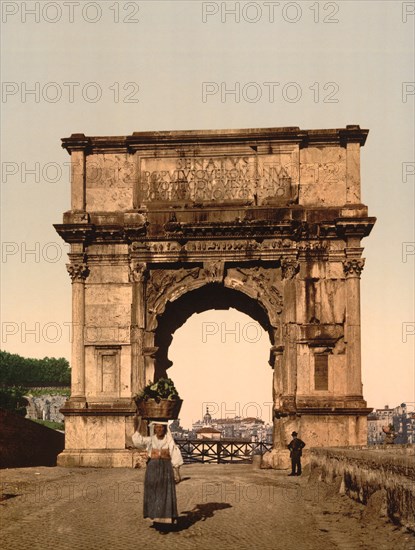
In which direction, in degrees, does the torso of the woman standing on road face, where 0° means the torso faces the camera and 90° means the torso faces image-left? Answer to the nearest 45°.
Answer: approximately 0°

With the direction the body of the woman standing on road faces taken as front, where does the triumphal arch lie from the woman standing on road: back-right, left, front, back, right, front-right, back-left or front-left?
back

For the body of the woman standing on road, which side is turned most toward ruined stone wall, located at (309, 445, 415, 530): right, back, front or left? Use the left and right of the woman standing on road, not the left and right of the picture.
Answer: left
